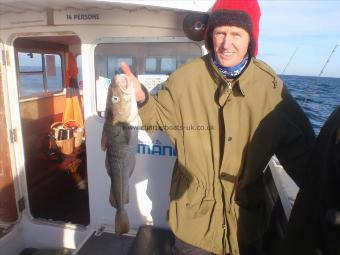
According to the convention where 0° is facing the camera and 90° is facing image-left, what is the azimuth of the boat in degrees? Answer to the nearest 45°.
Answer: approximately 180°
